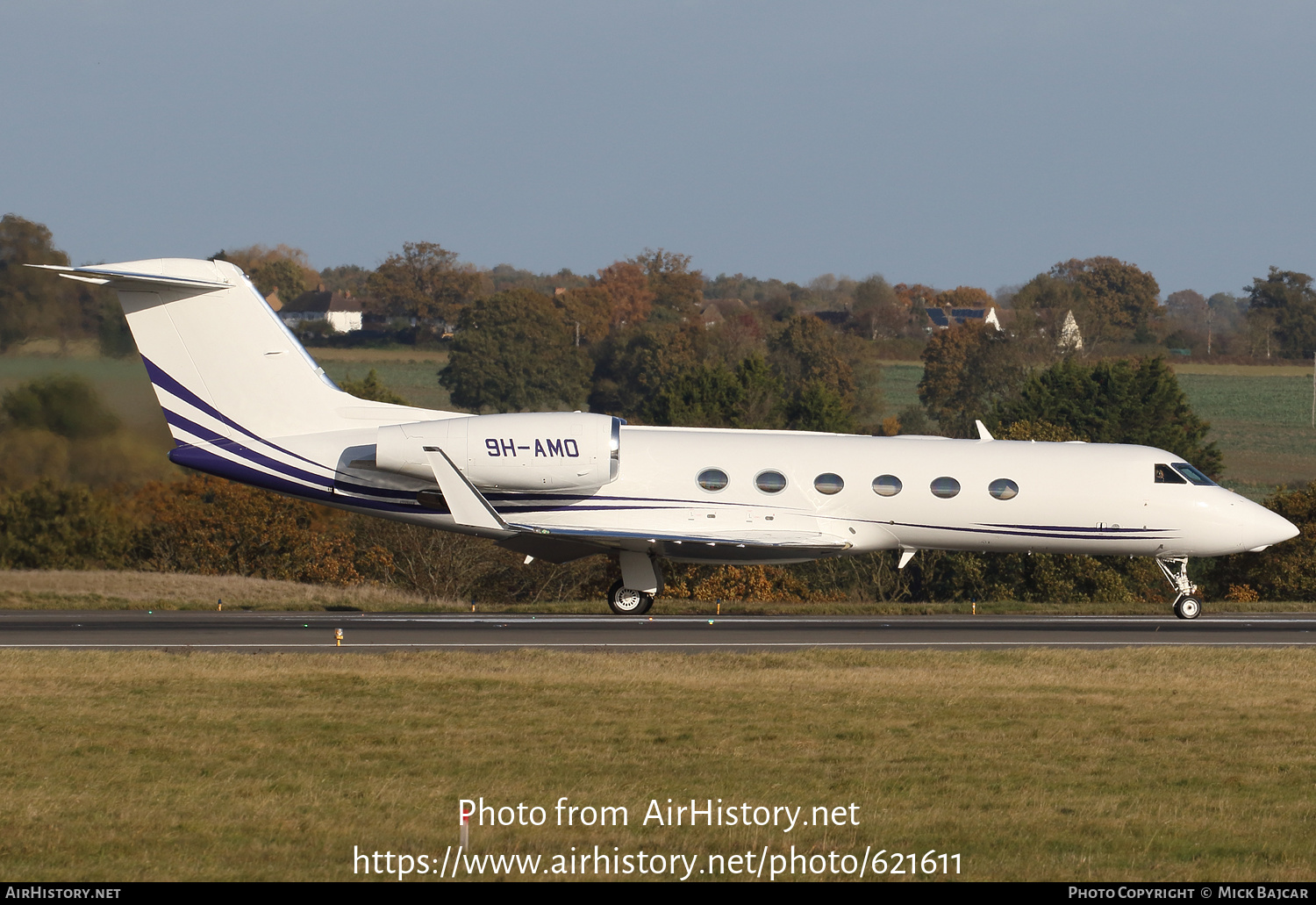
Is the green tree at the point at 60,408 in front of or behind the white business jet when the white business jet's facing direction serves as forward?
behind

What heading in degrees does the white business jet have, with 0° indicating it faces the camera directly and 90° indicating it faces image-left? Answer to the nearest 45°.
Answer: approximately 270°

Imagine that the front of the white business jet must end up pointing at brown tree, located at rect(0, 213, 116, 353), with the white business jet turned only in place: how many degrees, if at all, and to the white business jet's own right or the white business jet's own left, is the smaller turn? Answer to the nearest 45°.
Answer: approximately 135° to the white business jet's own left

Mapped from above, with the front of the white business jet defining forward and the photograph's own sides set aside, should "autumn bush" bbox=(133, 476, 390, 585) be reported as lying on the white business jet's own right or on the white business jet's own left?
on the white business jet's own left

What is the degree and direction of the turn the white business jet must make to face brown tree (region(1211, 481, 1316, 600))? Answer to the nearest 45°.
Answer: approximately 45° to its left

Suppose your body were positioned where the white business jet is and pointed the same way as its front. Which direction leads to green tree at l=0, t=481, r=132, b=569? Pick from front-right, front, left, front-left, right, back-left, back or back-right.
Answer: back-left

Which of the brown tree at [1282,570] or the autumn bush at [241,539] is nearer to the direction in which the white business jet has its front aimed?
the brown tree

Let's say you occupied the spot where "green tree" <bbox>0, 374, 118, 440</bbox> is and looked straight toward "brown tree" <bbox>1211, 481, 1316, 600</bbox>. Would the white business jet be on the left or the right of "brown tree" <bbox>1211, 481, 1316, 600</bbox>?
right
